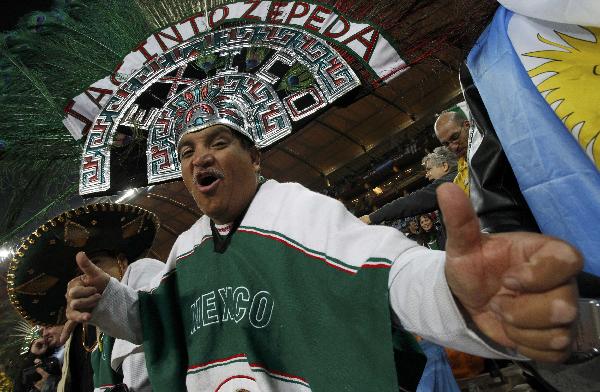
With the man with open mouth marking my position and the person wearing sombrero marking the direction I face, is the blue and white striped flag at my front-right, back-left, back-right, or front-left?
back-right

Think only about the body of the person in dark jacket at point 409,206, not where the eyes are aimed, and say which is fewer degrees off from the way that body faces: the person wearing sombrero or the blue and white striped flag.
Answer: the person wearing sombrero

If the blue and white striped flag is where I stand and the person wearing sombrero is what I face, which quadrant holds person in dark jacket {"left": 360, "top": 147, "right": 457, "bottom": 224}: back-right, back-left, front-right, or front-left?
front-right

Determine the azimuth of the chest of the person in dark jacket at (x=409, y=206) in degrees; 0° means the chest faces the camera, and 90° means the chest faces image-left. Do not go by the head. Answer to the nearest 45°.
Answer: approximately 90°

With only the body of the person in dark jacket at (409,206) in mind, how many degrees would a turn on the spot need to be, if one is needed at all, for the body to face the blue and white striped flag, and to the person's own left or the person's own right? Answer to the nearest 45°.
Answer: approximately 135° to the person's own left

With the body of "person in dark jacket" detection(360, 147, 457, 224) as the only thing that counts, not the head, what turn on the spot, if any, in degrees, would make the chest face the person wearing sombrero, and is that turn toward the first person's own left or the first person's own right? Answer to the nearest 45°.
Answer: approximately 45° to the first person's own left

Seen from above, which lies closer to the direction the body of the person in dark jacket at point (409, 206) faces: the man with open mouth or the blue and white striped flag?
the man with open mouth

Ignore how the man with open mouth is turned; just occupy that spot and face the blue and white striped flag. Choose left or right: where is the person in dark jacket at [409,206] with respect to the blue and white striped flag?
left

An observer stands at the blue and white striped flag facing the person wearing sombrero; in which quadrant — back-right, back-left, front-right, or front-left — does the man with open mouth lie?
front-left

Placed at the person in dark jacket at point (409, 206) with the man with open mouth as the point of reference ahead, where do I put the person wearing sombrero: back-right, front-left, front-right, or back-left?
front-right

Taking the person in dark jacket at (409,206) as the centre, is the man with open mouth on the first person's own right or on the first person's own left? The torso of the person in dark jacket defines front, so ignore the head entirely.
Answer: on the first person's own left

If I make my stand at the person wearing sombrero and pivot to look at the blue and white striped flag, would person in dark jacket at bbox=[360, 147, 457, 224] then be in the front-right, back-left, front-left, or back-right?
front-left

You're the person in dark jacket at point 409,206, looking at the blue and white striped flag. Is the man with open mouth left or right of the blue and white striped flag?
right
